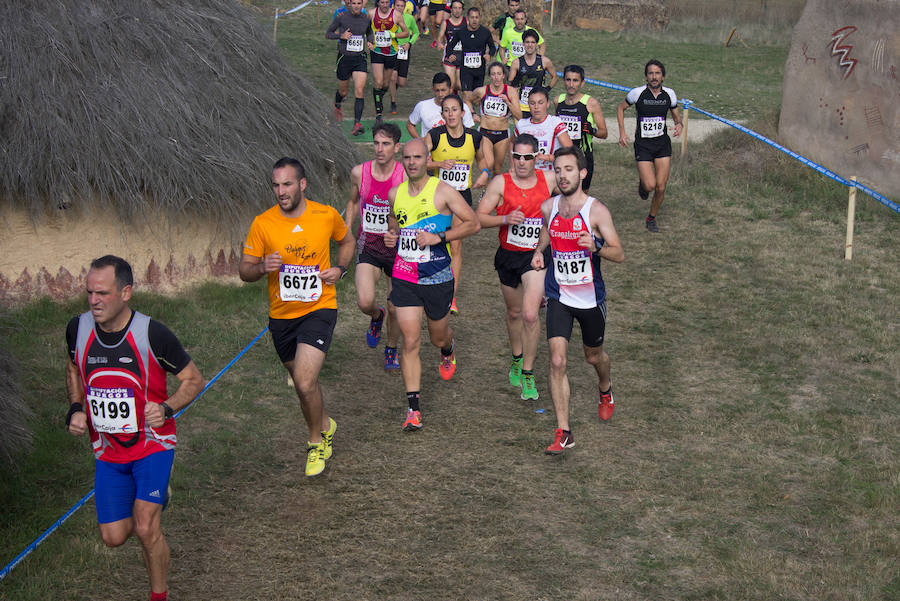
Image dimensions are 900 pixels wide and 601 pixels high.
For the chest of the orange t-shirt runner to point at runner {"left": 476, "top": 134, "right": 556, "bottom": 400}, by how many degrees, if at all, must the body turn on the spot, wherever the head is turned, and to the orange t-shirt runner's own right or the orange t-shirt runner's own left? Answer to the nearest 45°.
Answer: approximately 135° to the orange t-shirt runner's own left

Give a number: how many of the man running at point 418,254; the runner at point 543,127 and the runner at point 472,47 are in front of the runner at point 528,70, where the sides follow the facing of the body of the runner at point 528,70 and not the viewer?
2

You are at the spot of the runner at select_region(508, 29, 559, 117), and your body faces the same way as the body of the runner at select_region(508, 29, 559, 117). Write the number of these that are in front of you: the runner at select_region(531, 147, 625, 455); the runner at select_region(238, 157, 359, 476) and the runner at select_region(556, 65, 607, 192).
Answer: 3

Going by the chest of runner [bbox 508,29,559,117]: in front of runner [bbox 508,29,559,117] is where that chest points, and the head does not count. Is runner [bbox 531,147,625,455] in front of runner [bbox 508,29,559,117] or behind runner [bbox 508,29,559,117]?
in front

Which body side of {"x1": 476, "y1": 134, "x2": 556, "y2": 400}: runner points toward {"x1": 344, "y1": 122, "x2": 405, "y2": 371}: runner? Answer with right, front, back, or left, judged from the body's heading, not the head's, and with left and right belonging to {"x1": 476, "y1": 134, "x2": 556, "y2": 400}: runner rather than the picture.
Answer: right

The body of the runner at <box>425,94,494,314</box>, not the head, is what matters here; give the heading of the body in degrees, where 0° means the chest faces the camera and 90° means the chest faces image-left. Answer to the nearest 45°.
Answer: approximately 0°

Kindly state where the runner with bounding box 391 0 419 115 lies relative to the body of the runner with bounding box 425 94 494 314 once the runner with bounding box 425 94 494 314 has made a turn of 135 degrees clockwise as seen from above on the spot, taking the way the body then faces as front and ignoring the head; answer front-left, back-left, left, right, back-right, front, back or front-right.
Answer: front-right

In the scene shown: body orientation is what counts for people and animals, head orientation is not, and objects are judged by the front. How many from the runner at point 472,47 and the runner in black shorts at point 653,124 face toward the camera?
2

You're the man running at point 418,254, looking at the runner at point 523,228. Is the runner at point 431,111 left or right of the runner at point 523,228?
left

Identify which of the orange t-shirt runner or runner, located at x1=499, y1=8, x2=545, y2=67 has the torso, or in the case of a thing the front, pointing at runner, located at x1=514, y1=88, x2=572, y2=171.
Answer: runner, located at x1=499, y1=8, x2=545, y2=67

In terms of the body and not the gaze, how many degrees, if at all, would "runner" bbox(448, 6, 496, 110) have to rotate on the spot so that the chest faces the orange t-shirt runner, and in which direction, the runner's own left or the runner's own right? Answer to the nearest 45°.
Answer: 0° — they already face them
